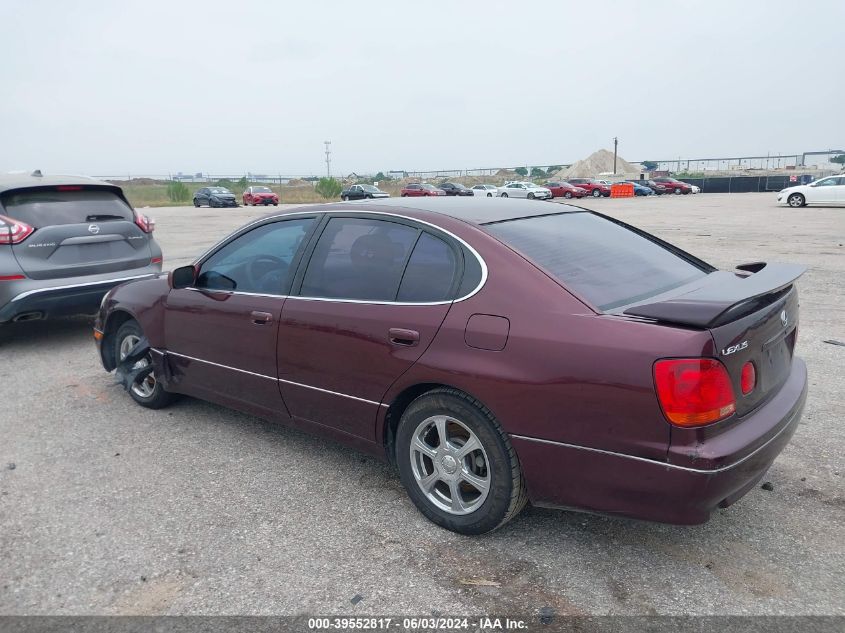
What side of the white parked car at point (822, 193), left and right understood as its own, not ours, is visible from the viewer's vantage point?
left

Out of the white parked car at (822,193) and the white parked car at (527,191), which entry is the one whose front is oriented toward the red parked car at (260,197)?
the white parked car at (822,193)

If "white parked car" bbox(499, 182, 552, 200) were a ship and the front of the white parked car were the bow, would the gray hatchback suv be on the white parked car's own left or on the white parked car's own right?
on the white parked car's own right

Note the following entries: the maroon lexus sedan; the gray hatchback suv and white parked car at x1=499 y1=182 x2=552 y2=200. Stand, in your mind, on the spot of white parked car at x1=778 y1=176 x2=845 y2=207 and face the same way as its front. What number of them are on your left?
2

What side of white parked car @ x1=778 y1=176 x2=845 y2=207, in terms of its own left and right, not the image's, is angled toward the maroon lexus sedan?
left

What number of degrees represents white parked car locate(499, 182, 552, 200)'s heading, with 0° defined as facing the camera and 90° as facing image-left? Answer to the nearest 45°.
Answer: approximately 315°

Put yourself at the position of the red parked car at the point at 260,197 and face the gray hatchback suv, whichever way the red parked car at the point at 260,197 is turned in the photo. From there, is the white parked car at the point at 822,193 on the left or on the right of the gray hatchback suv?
left

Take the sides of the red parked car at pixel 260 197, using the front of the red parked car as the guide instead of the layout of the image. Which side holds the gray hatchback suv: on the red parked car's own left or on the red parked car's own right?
on the red parked car's own right

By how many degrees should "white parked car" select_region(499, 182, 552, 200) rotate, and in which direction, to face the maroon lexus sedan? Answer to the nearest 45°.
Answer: approximately 45° to its right

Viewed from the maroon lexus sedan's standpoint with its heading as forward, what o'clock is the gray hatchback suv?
The gray hatchback suv is roughly at 12 o'clock from the maroon lexus sedan.

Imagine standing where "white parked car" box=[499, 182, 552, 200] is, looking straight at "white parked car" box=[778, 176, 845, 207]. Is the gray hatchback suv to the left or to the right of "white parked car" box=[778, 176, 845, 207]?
right

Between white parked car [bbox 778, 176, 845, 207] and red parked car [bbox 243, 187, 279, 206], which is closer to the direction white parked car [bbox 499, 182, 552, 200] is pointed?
the white parked car

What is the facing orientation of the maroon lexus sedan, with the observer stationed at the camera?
facing away from the viewer and to the left of the viewer
